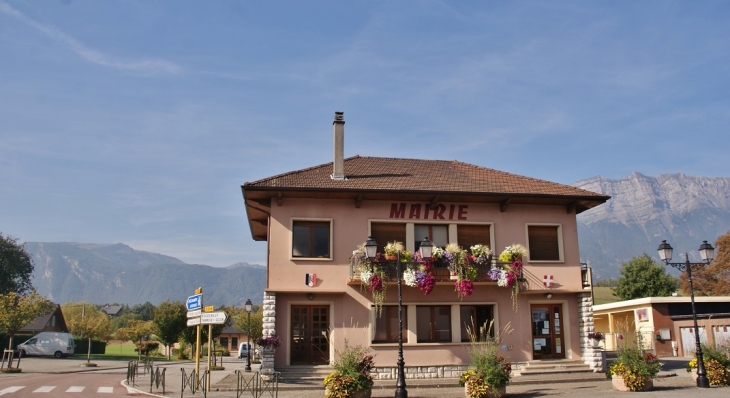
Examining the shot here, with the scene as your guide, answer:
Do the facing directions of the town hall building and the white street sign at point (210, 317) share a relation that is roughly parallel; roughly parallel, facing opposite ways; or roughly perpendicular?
roughly parallel

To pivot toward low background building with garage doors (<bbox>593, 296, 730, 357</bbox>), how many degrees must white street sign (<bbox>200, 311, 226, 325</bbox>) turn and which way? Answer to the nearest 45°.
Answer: approximately 135° to its left

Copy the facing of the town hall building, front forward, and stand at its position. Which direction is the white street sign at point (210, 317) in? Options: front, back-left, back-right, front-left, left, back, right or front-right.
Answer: front-right

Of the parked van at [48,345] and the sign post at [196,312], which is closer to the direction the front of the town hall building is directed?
the sign post

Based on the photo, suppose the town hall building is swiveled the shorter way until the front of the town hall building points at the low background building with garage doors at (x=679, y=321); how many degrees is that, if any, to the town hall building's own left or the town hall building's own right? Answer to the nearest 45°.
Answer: approximately 135° to the town hall building's own left

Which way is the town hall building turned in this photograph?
toward the camera

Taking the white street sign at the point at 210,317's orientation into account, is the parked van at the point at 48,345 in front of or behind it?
behind

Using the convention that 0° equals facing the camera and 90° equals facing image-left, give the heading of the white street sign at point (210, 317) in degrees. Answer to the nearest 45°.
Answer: approximately 0°

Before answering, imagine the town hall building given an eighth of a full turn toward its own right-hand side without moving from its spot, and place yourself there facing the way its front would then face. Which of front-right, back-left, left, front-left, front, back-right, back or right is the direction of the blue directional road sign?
front

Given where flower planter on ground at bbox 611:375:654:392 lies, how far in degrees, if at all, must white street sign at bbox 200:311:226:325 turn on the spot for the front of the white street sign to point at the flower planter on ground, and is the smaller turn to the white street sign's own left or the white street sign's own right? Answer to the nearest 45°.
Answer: approximately 90° to the white street sign's own left

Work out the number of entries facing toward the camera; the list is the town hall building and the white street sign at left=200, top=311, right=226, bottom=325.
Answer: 2

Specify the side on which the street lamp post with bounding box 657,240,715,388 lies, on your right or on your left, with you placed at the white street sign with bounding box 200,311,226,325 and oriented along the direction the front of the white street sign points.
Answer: on your left

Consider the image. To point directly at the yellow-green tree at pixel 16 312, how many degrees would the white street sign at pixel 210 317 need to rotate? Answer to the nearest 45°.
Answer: approximately 135° to its right
